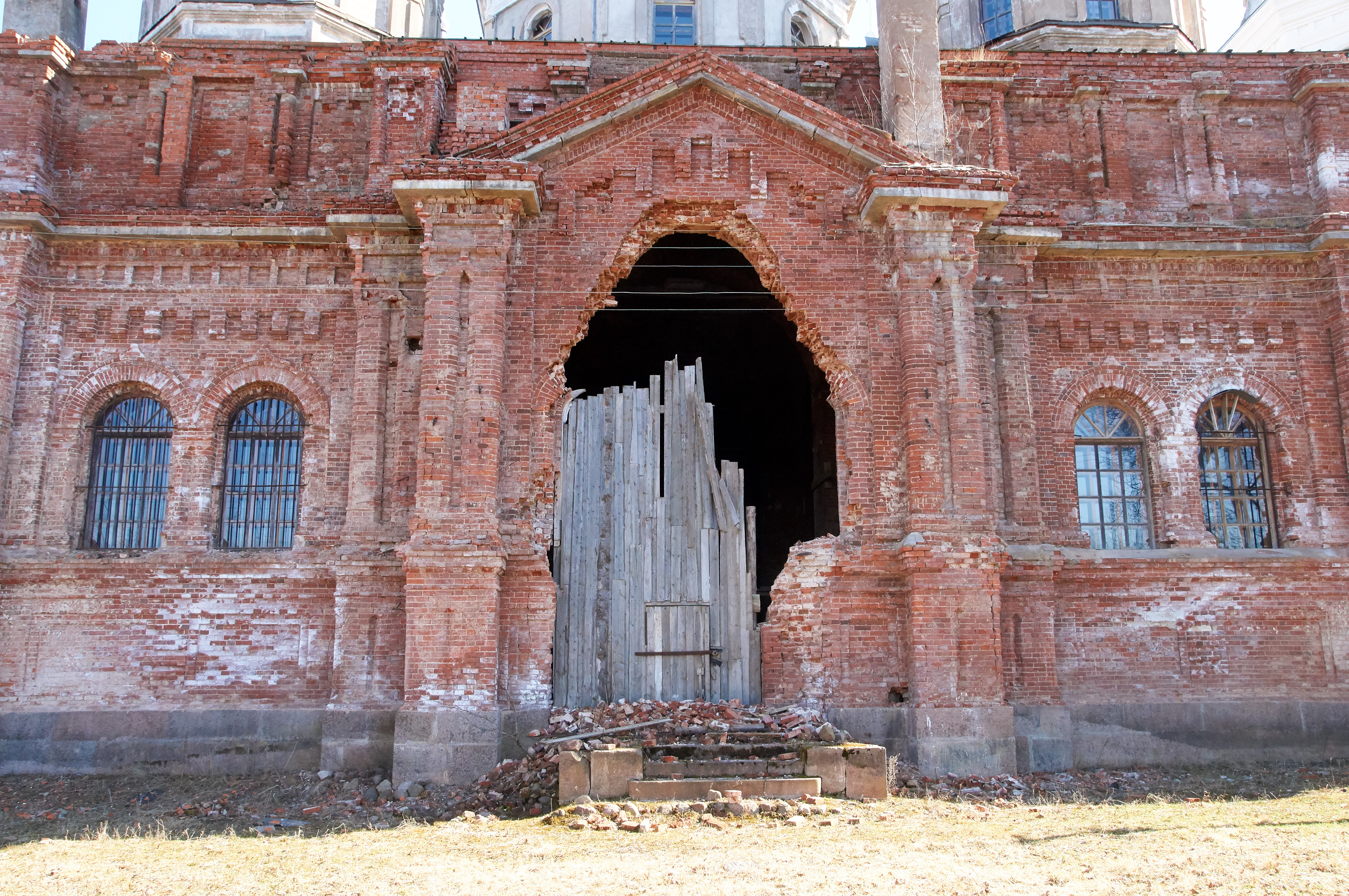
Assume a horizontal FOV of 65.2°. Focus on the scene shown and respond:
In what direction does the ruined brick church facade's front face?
toward the camera
